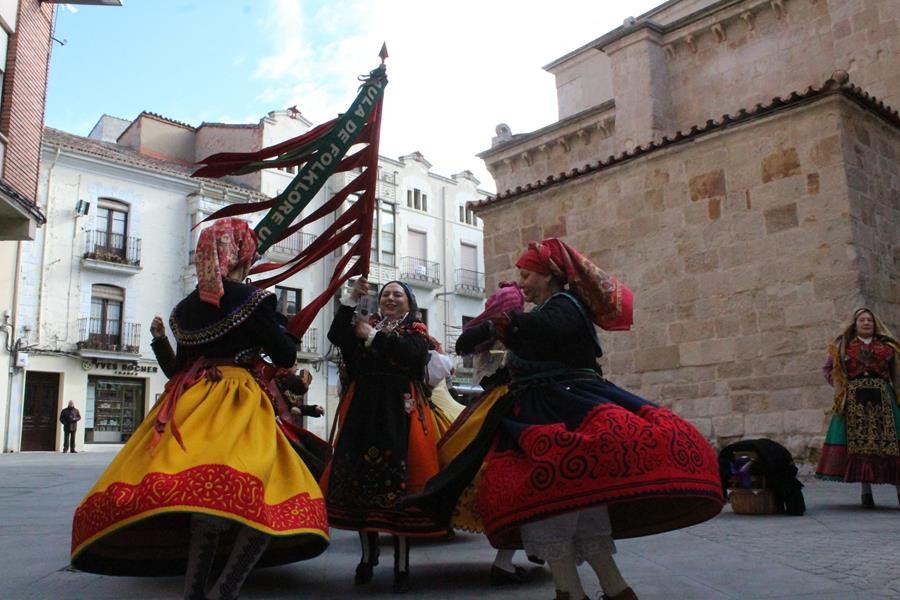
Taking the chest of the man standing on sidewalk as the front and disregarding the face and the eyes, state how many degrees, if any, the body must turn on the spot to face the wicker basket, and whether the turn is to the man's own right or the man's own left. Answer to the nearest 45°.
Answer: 0° — they already face it

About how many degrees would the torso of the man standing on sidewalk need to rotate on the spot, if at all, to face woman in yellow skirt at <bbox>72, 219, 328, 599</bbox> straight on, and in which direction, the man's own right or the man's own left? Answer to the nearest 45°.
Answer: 0° — they already face them

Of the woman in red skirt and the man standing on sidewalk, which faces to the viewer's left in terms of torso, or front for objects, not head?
the woman in red skirt

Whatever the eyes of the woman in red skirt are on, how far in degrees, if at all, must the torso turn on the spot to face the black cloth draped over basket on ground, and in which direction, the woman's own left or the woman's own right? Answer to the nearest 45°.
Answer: approximately 135° to the woman's own right

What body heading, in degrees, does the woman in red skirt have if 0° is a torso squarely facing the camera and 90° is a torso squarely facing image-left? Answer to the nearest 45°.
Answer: approximately 90°

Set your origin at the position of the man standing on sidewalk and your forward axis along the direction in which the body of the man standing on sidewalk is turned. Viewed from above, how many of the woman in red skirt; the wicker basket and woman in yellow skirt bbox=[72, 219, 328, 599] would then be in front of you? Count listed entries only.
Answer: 3
